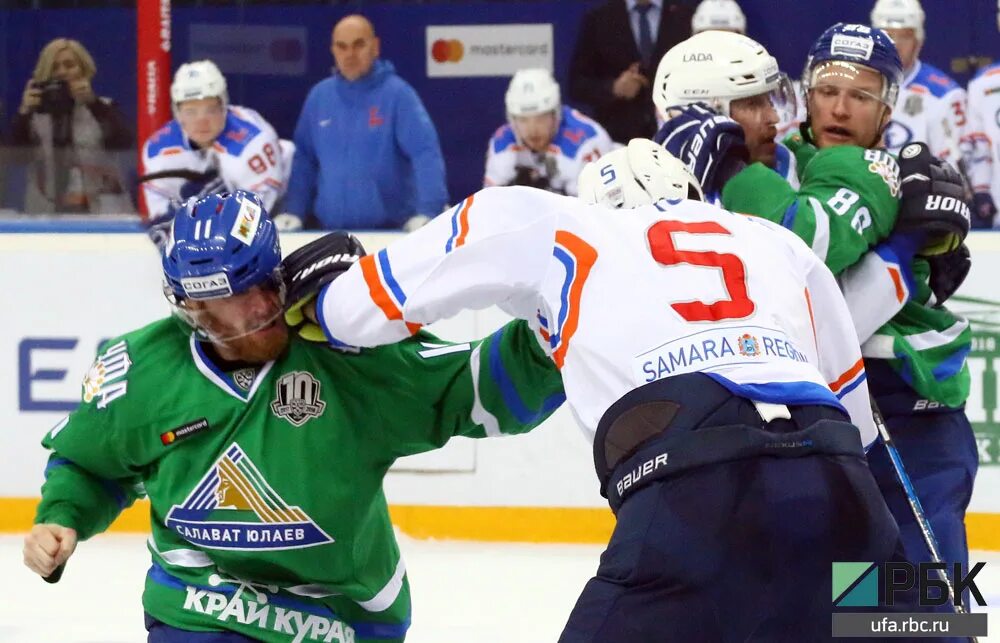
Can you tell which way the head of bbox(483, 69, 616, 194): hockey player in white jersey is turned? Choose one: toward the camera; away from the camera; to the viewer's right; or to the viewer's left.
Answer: toward the camera

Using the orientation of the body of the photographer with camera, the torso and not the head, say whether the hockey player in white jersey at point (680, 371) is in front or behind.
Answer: in front

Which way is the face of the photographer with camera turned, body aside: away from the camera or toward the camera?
toward the camera

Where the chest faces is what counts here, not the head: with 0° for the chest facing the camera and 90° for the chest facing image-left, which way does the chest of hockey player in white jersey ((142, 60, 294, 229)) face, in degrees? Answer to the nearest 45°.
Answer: approximately 0°

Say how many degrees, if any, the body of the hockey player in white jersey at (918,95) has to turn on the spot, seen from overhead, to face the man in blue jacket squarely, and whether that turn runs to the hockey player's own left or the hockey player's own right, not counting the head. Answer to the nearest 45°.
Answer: approximately 45° to the hockey player's own right

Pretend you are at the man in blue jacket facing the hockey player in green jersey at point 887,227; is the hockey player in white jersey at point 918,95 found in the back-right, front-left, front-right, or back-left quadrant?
front-left

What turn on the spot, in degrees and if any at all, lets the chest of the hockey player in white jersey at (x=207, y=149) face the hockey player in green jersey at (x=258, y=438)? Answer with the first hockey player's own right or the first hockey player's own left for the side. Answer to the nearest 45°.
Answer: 0° — they already face them

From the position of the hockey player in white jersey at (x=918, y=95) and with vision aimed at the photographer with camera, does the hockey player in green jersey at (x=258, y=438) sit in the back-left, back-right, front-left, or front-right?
front-left

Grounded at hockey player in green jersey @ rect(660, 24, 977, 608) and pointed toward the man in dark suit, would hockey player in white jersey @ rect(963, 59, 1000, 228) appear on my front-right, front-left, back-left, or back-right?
front-right

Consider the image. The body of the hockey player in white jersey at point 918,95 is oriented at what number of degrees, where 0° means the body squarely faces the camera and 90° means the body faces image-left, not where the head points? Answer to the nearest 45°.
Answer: approximately 45°

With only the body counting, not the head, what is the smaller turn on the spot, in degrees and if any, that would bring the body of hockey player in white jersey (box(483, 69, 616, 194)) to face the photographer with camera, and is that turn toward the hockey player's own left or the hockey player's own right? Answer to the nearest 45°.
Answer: approximately 90° to the hockey player's own right

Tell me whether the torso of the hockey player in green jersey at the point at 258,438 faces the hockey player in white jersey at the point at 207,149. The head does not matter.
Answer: no

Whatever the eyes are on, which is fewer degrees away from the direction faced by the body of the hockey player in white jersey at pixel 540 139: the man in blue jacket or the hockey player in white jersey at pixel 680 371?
the hockey player in white jersey

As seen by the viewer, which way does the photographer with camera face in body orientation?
toward the camera

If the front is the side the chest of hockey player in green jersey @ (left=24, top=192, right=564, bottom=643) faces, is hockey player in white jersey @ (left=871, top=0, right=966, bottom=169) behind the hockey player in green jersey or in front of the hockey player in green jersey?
behind

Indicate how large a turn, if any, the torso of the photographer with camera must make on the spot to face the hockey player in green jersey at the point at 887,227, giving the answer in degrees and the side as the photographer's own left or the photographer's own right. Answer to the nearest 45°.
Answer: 0° — they already face them

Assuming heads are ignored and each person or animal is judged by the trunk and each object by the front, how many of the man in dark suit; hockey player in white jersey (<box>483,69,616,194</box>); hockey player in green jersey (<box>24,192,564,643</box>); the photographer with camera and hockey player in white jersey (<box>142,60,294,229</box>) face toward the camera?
5

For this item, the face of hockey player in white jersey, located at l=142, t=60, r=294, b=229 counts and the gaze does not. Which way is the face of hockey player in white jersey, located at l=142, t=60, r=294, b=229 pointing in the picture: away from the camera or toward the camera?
toward the camera

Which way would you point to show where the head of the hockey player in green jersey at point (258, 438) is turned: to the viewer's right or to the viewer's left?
to the viewer's right

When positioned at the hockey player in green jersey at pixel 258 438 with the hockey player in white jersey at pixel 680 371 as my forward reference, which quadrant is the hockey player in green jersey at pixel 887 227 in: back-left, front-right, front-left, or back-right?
front-left

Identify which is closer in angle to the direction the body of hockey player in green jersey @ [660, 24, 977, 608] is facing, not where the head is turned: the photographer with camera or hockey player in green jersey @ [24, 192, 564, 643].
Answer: the hockey player in green jersey

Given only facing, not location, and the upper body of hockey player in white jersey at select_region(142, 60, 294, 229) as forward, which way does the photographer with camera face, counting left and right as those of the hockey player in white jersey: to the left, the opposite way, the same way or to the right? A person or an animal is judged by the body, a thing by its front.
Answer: the same way

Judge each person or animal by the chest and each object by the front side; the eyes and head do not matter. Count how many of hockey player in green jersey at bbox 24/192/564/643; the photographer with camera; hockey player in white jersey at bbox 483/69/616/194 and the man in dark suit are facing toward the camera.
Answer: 4
